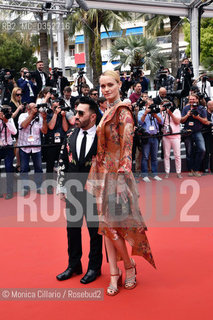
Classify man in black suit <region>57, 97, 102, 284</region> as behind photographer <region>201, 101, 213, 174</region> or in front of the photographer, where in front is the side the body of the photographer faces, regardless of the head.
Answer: in front

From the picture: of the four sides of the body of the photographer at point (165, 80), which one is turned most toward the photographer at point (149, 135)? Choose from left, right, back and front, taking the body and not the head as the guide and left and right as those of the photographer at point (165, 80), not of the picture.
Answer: front

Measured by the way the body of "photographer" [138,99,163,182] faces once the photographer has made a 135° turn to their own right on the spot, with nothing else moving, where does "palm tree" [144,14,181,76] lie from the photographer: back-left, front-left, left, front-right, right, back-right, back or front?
front-right

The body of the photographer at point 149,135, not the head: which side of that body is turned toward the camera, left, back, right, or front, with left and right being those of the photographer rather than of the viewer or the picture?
front

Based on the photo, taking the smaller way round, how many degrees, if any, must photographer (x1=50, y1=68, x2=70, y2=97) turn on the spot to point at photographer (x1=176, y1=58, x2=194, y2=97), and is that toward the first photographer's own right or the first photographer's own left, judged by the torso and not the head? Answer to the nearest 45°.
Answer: approximately 90° to the first photographer's own left

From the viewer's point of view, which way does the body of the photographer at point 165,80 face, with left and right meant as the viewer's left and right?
facing the viewer

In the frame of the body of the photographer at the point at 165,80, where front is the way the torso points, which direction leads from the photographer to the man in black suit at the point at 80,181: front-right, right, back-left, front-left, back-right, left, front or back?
front

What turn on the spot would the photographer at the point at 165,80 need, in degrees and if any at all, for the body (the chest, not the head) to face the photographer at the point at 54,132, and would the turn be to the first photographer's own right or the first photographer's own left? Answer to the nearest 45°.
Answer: approximately 45° to the first photographer's own right

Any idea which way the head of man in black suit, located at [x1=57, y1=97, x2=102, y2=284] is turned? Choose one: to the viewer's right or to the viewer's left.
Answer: to the viewer's left

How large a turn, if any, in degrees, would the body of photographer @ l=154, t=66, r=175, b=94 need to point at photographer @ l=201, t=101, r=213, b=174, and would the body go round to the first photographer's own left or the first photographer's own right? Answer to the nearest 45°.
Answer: approximately 45° to the first photographer's own left

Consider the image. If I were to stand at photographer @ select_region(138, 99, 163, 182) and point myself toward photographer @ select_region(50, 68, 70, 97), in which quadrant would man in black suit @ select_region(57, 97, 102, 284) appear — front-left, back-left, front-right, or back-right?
back-left

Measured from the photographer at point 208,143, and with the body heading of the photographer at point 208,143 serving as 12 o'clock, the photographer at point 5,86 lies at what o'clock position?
the photographer at point 5,86 is roughly at 3 o'clock from the photographer at point 208,143.

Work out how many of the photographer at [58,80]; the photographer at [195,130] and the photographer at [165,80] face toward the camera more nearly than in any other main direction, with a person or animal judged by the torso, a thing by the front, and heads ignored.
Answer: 3

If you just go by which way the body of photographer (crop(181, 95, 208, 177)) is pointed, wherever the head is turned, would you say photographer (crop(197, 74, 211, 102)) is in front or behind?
behind

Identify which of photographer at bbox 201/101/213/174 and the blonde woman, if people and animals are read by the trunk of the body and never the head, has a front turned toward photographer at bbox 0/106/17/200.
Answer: photographer at bbox 201/101/213/174

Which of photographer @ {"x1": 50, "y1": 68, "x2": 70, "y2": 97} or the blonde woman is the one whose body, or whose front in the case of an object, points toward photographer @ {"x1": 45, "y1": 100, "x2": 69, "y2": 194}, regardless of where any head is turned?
photographer @ {"x1": 50, "y1": 68, "x2": 70, "y2": 97}
